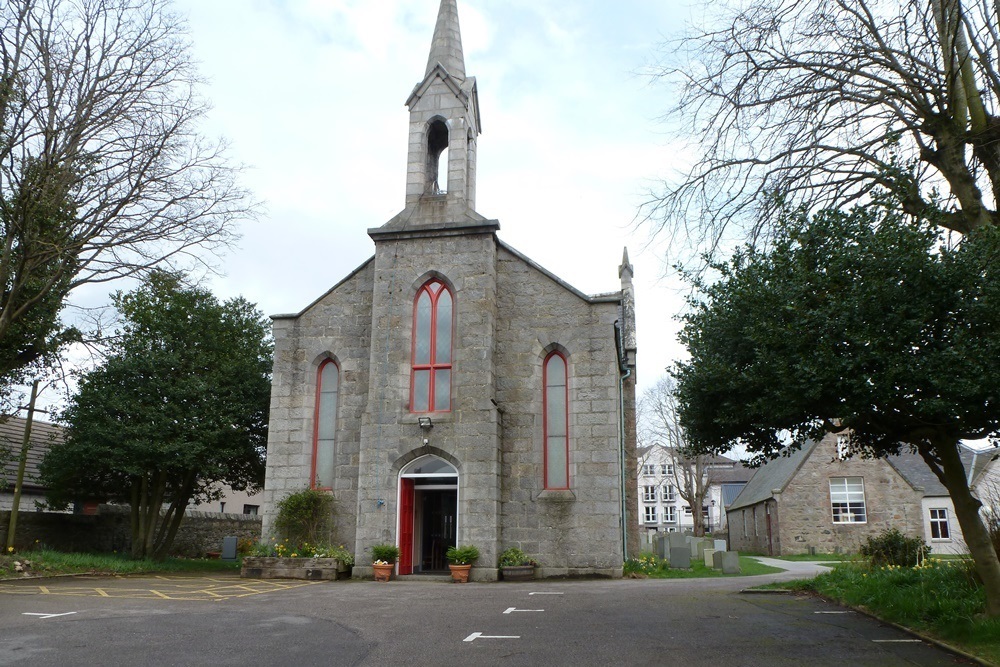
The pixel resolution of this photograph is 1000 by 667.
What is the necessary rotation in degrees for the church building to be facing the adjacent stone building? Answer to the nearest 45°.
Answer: approximately 135° to its left

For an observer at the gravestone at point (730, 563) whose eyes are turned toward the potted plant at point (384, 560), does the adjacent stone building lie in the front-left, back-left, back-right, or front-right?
back-right

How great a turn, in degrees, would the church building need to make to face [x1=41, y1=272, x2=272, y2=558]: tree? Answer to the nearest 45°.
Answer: approximately 135° to its right

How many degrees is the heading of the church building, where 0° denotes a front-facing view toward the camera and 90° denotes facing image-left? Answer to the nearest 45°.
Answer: approximately 0°

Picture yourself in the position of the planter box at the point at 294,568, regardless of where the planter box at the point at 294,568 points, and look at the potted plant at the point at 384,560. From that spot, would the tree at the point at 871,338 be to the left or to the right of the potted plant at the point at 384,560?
right

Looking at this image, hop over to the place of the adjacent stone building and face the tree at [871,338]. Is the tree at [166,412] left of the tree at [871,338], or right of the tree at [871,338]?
right

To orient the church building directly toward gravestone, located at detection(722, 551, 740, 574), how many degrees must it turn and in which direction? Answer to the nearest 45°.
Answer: approximately 90° to its left

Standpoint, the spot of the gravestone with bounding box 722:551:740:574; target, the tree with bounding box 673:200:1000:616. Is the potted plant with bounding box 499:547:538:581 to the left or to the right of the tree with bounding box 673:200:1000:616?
right

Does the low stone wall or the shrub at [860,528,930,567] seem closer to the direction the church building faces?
the shrub
